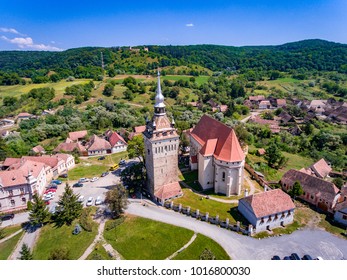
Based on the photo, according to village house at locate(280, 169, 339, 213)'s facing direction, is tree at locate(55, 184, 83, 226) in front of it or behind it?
in front

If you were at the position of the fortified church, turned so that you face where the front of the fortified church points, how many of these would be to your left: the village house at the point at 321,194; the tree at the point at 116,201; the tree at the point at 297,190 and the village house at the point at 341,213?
3

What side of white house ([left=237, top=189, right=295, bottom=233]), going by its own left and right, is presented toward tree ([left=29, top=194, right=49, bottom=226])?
right

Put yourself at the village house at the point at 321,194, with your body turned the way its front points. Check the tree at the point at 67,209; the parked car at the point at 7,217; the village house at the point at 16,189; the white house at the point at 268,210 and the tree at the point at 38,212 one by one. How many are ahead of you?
5

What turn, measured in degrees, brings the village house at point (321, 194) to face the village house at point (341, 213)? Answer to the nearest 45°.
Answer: approximately 90° to its left

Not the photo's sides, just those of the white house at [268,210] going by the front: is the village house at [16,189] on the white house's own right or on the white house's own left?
on the white house's own right

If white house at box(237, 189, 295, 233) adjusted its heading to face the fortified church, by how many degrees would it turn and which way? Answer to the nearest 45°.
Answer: approximately 135° to its right

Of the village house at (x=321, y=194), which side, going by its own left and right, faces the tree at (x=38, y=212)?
front

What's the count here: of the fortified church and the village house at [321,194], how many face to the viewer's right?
0

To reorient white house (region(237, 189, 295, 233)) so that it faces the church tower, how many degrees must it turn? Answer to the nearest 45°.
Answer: approximately 135° to its right

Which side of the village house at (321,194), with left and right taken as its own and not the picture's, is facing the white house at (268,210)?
front

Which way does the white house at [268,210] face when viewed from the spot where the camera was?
facing the viewer and to the right of the viewer

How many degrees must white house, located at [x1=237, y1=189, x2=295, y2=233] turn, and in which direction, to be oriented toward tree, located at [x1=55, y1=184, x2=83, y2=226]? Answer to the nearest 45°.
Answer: approximately 135° to its right

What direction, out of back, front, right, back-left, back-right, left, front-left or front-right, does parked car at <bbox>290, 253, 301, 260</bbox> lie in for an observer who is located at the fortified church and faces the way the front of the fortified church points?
back

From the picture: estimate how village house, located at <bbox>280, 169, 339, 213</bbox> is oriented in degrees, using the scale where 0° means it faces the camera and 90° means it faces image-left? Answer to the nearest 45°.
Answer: approximately 45°
